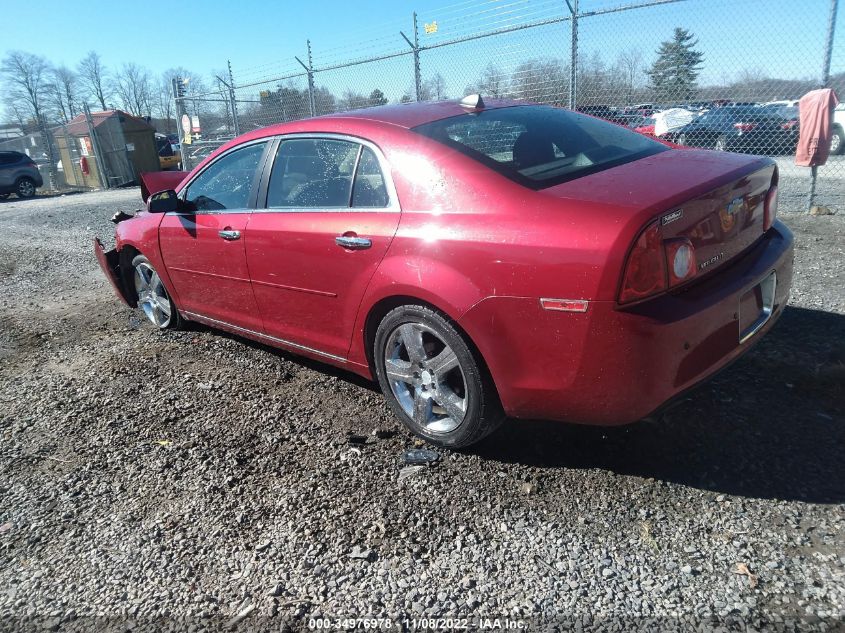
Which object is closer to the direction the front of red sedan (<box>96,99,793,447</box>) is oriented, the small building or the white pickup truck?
the small building

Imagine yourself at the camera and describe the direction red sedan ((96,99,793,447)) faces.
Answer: facing away from the viewer and to the left of the viewer

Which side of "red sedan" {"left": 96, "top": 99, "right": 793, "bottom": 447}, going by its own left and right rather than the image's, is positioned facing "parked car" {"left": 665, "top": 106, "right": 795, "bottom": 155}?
right

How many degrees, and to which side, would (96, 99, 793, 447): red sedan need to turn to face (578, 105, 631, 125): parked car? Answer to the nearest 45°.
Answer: approximately 45° to its right

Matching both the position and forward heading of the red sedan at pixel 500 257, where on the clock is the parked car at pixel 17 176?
The parked car is roughly at 12 o'clock from the red sedan.

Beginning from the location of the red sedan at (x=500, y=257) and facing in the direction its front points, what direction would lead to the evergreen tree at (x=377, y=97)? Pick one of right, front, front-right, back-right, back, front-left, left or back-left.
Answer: front-right

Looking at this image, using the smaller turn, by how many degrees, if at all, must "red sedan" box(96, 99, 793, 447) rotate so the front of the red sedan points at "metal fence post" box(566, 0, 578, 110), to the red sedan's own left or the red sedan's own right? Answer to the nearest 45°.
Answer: approximately 45° to the red sedan's own right

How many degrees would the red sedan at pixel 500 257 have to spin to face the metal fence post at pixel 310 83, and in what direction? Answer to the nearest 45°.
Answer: approximately 45° to its right

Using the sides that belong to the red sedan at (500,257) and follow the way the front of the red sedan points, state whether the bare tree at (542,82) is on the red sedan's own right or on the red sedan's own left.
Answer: on the red sedan's own right
